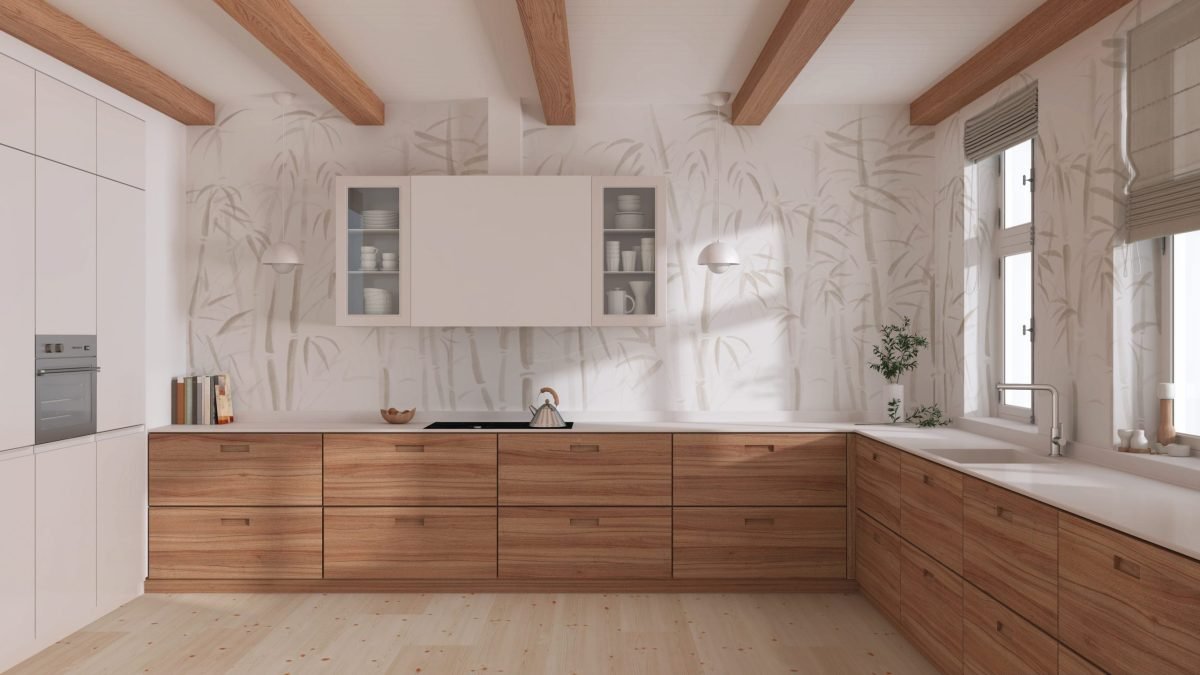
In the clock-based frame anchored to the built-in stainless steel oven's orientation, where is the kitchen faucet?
The kitchen faucet is roughly at 12 o'clock from the built-in stainless steel oven.

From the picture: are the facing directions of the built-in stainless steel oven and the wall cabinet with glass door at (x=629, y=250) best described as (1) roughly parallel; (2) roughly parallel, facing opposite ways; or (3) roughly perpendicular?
roughly perpendicular

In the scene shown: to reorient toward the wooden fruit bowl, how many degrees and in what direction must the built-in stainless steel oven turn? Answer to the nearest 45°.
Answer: approximately 45° to its left

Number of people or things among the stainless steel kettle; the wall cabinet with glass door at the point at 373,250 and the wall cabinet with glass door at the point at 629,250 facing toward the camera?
2

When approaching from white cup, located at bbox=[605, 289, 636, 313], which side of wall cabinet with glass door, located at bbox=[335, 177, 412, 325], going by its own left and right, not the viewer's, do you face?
left

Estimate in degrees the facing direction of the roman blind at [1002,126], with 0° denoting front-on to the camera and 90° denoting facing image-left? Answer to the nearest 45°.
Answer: approximately 45°

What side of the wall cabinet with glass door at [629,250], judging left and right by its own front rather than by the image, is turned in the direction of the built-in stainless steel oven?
right

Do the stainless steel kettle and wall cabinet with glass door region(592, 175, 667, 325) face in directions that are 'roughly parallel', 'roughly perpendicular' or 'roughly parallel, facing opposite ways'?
roughly perpendicular

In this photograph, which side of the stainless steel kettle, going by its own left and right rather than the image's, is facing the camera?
left

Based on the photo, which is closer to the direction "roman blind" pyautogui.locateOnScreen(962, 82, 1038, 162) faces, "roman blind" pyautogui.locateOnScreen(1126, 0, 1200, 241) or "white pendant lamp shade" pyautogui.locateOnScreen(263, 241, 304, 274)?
the white pendant lamp shade

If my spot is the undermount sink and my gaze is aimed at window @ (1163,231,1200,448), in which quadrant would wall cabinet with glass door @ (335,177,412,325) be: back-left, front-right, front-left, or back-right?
back-right

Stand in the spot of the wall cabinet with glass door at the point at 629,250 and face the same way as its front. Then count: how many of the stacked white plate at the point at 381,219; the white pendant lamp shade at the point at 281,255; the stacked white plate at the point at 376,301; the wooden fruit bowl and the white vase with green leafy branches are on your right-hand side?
4

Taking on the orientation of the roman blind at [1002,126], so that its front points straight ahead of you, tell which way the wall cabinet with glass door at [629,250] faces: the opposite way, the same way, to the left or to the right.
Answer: to the left
